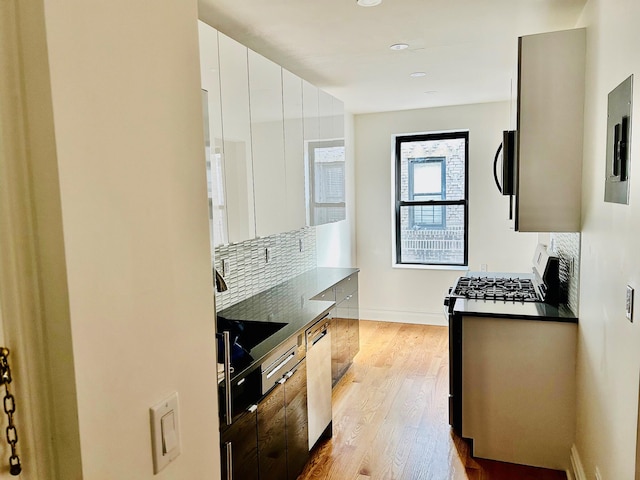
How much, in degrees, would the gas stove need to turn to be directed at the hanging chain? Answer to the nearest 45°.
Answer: approximately 90° to its left

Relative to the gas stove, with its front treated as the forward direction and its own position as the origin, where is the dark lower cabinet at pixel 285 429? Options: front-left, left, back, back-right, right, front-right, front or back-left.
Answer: front-left

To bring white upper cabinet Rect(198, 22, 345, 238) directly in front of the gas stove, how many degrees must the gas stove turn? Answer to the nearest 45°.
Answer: approximately 45° to its left

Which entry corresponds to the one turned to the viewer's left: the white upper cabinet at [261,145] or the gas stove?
the gas stove

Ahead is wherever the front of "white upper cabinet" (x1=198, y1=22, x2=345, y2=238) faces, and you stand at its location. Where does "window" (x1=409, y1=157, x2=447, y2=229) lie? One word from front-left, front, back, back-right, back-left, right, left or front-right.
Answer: left

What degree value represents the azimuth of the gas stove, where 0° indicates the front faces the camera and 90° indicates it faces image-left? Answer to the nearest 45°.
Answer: approximately 90°

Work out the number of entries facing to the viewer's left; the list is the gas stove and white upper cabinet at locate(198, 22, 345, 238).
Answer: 1

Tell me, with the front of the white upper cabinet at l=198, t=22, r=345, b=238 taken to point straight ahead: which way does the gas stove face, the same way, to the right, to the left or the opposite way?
the opposite way

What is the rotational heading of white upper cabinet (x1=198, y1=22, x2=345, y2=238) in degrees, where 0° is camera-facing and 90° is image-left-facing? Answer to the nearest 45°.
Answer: approximately 315°
